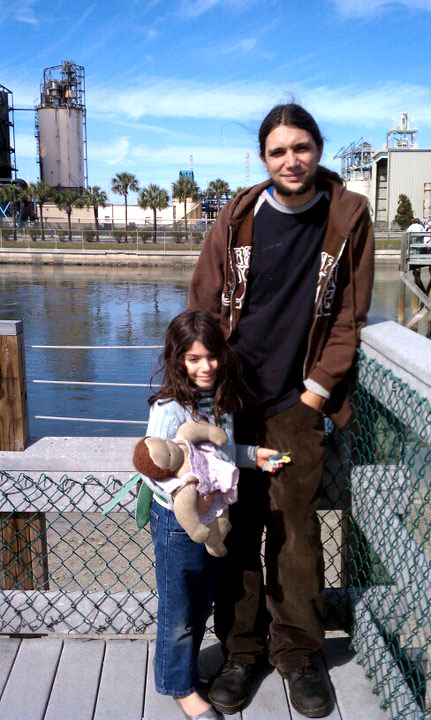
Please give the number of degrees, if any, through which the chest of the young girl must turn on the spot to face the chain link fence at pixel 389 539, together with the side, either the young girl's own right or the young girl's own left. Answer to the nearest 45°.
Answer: approximately 45° to the young girl's own left

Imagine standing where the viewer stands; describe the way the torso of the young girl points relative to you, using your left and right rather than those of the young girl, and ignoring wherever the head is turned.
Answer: facing the viewer and to the right of the viewer

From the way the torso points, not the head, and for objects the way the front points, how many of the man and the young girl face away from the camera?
0

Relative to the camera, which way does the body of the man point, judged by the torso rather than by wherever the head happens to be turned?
toward the camera
